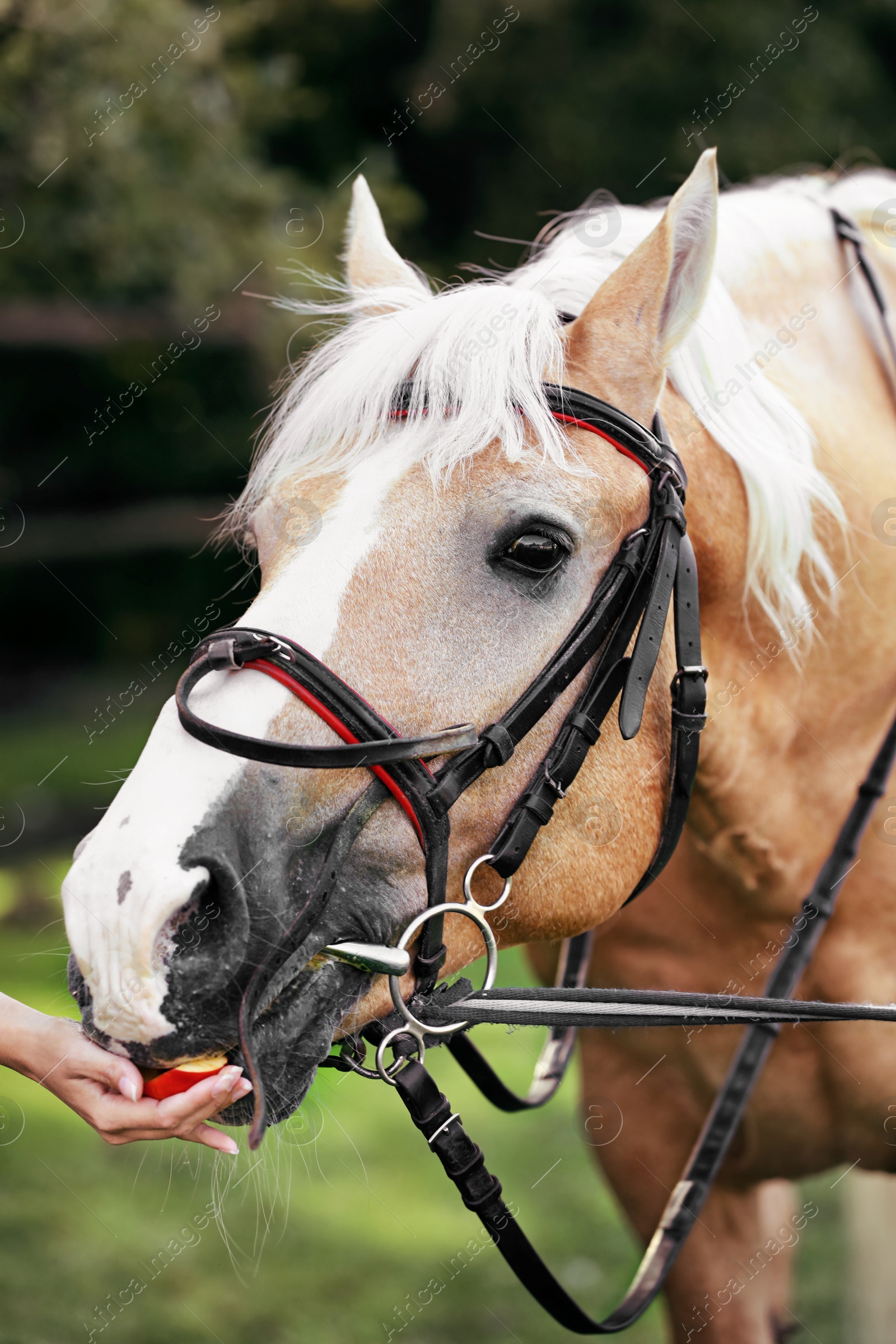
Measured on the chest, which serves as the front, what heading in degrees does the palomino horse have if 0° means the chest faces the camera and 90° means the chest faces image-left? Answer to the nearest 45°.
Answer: approximately 45°
